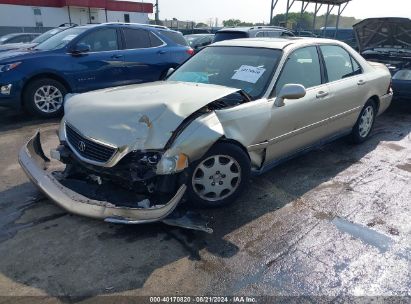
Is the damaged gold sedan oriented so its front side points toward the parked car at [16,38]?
no

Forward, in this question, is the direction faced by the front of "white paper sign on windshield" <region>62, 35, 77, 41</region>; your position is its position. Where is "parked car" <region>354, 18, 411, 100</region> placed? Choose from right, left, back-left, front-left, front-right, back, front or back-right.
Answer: back-left

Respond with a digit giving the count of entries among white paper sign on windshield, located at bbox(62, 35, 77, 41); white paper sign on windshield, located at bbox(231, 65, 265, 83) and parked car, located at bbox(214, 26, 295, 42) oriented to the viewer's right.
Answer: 0

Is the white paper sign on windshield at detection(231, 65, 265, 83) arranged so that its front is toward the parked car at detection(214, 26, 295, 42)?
no

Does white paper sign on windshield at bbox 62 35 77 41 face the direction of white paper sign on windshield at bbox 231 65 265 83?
no

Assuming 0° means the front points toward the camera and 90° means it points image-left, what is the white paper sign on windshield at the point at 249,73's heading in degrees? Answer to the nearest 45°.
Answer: approximately 45°

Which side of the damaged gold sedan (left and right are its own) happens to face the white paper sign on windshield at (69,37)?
right

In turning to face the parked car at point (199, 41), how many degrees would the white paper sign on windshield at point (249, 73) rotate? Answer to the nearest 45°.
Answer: approximately 135° to its right

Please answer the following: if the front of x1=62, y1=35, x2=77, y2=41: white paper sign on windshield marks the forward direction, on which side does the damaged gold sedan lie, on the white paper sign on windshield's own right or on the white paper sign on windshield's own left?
on the white paper sign on windshield's own left

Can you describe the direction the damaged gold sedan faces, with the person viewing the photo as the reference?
facing the viewer and to the left of the viewer

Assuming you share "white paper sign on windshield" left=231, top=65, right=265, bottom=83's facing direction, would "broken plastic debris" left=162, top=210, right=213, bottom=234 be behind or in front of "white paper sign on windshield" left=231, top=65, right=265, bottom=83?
in front

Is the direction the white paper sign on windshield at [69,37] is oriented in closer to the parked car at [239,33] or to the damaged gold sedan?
the damaged gold sedan

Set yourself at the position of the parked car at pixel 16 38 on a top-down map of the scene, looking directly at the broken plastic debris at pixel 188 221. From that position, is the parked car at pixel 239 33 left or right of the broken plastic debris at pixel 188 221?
left
